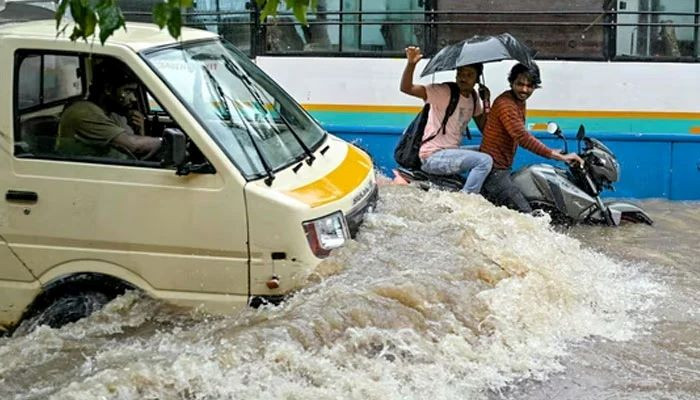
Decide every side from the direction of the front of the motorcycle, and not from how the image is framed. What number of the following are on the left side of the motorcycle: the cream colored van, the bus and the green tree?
1

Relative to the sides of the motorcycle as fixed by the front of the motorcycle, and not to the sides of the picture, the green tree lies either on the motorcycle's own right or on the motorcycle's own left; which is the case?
on the motorcycle's own right

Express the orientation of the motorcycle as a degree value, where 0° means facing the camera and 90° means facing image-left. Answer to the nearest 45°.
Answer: approximately 270°

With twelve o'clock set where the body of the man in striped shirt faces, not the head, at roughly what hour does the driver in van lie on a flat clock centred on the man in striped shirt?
The driver in van is roughly at 4 o'clock from the man in striped shirt.

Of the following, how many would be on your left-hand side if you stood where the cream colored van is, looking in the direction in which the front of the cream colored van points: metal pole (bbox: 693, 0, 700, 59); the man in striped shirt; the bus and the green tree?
3

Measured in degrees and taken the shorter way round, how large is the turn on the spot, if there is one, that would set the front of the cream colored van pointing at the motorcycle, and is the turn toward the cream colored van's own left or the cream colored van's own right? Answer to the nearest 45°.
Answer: approximately 90° to the cream colored van's own left

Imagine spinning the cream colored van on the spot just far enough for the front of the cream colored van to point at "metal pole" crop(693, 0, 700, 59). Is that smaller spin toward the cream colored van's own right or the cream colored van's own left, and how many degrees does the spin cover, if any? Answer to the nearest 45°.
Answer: approximately 90° to the cream colored van's own left

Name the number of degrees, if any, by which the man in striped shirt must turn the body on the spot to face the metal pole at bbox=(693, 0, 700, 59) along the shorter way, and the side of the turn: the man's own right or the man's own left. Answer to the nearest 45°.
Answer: approximately 45° to the man's own left

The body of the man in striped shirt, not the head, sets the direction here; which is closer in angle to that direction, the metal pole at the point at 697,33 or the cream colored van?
the metal pole

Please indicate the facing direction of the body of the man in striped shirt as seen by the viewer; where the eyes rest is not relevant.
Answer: to the viewer's right
